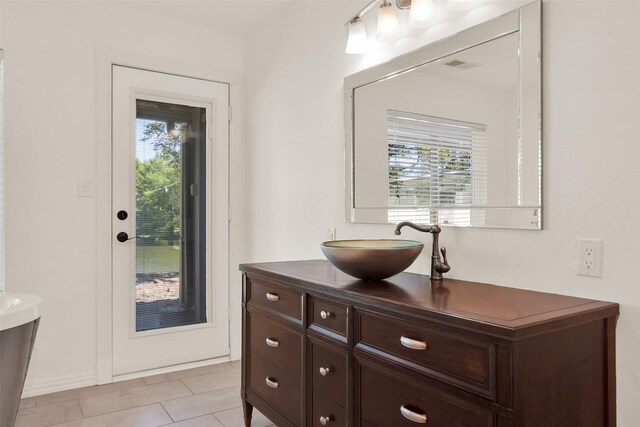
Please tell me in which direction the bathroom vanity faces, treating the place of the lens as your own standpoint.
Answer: facing the viewer and to the left of the viewer

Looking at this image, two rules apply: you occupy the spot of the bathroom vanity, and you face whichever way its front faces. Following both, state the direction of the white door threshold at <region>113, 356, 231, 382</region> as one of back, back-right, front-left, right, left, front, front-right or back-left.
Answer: right

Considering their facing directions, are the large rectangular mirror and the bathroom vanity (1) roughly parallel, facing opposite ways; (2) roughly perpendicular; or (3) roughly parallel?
roughly parallel

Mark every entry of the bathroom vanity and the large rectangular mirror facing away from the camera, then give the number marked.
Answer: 0

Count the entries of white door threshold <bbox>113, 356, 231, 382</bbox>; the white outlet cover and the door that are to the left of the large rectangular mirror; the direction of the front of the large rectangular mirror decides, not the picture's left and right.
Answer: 1

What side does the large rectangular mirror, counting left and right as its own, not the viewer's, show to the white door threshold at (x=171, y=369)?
right

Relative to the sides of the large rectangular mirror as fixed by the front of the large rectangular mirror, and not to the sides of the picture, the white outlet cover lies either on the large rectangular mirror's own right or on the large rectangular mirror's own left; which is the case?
on the large rectangular mirror's own left
